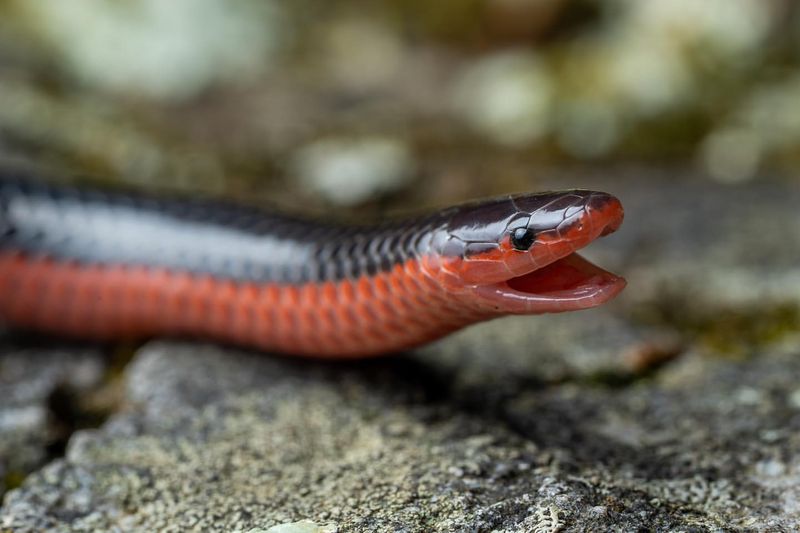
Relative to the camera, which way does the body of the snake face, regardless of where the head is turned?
to the viewer's right
